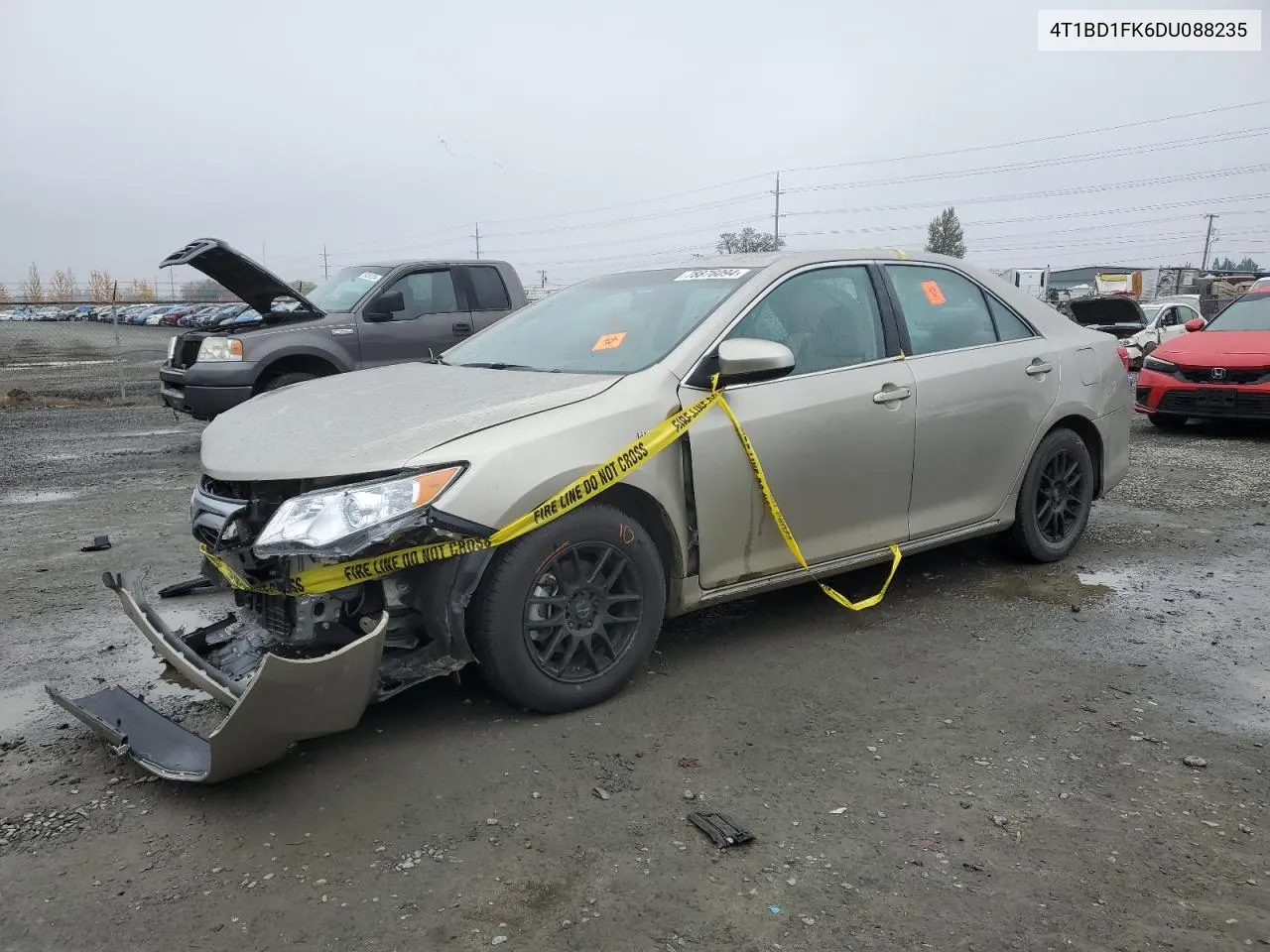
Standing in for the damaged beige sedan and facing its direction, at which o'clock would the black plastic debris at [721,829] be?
The black plastic debris is roughly at 10 o'clock from the damaged beige sedan.

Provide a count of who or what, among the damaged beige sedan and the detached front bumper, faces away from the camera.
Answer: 0

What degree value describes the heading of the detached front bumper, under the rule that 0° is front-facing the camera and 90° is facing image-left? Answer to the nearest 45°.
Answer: approximately 45°

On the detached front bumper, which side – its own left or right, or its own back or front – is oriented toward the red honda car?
back

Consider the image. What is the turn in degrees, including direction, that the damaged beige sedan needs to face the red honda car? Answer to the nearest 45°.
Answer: approximately 180°

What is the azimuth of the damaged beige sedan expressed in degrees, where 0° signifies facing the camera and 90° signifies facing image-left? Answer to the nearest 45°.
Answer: approximately 45°

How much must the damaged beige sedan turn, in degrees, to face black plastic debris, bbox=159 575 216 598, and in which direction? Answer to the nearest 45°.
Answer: approximately 90° to its right
